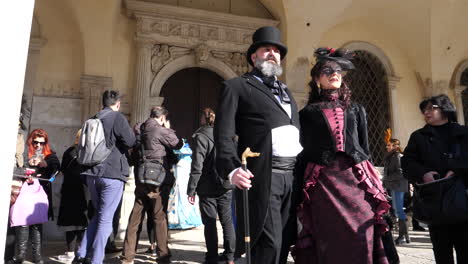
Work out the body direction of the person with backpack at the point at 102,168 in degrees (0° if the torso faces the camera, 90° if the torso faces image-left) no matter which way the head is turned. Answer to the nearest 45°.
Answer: approximately 225°

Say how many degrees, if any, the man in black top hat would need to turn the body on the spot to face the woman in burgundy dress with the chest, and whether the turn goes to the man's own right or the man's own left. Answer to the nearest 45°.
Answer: approximately 45° to the man's own left

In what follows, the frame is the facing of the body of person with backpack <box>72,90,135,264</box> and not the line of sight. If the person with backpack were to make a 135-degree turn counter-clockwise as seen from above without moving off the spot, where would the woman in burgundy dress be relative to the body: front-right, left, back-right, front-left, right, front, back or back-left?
back-left

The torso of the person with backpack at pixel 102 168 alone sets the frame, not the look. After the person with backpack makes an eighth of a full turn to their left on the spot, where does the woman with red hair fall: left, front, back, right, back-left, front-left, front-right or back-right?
front-left

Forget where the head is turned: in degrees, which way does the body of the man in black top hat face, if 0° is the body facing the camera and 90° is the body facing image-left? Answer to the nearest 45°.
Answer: approximately 315°

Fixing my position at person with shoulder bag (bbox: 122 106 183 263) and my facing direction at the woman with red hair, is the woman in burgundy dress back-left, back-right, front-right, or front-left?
back-left

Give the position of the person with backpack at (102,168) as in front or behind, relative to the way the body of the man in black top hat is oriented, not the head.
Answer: behind

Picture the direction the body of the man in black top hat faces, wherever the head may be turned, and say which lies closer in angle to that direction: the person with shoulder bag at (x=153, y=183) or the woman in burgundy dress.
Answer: the woman in burgundy dress

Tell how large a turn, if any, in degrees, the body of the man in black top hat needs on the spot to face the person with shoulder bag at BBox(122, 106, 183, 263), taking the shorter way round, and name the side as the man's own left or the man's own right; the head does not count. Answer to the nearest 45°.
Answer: approximately 180°

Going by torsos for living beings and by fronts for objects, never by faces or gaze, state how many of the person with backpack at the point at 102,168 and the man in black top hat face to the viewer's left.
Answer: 0

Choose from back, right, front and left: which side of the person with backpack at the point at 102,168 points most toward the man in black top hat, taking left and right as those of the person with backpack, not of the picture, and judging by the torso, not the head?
right

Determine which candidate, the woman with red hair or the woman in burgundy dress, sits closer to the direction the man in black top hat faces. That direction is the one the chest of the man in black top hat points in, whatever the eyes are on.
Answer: the woman in burgundy dress

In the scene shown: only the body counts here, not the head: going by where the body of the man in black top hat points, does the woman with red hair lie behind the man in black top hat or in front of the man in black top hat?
behind
